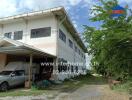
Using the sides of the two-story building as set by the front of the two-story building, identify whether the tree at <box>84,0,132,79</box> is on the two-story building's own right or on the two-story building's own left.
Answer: on the two-story building's own left
